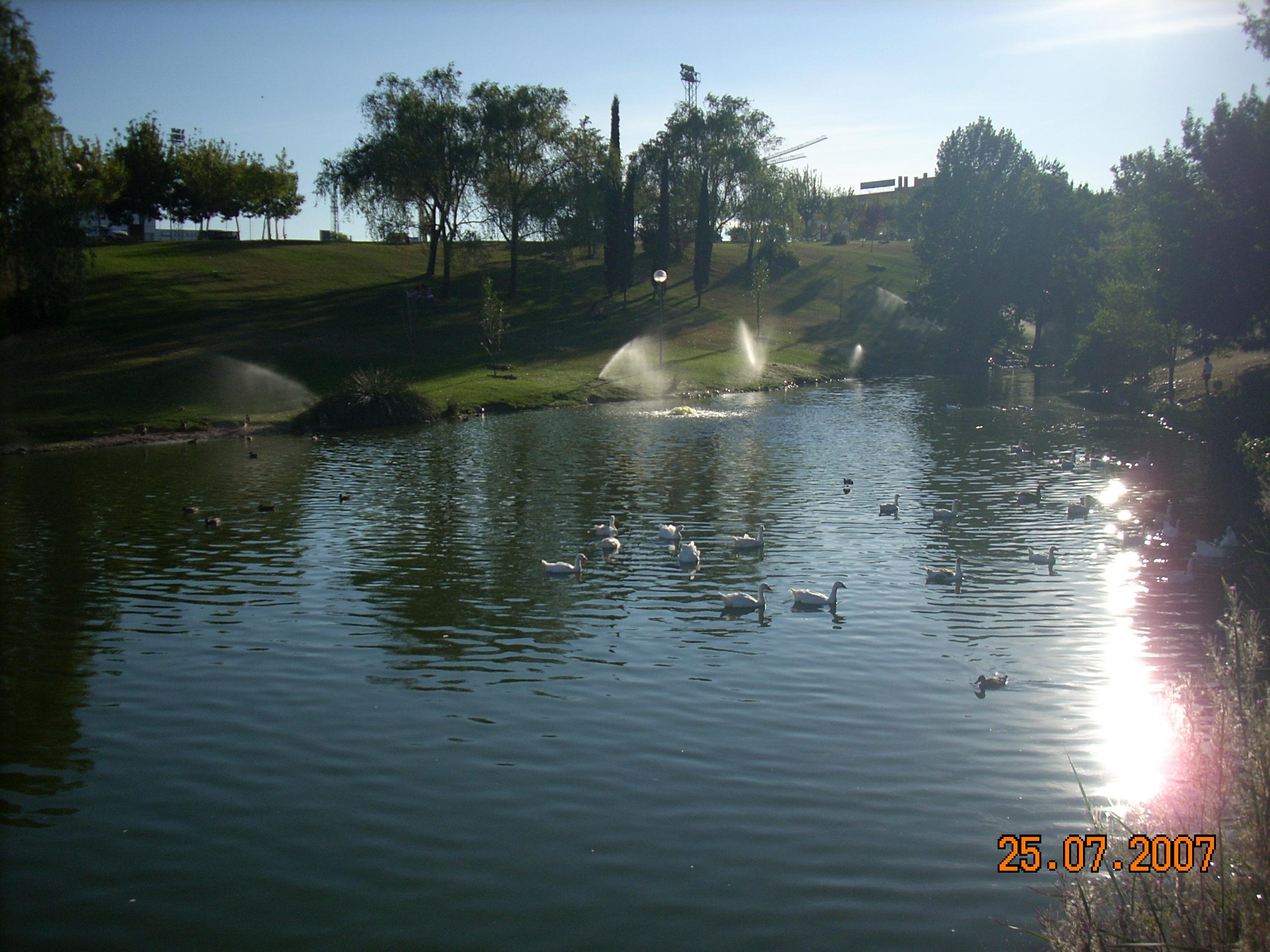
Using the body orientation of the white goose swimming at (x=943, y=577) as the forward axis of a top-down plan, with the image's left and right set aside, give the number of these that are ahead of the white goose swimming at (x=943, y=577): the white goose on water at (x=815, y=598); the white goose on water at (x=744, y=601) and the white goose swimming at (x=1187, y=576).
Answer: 1

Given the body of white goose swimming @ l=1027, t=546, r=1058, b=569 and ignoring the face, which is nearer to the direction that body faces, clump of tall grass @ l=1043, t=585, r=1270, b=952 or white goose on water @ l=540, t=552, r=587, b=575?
the clump of tall grass

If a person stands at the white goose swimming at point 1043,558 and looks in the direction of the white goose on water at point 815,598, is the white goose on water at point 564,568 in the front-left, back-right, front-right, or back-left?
front-right

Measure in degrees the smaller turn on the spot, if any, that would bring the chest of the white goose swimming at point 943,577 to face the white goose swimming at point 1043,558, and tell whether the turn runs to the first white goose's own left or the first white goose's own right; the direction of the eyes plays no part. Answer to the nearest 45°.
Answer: approximately 45° to the first white goose's own left

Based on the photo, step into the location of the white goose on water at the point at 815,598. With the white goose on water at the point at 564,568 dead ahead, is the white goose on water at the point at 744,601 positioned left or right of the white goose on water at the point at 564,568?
left

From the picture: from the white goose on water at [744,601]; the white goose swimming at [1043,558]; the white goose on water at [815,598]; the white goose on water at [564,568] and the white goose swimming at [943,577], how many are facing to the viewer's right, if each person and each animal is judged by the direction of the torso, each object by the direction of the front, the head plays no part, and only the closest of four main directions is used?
5

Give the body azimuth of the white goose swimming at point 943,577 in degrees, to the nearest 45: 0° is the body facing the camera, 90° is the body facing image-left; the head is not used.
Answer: approximately 270°

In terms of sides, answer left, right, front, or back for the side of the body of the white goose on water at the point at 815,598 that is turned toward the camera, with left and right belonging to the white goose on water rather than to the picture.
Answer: right

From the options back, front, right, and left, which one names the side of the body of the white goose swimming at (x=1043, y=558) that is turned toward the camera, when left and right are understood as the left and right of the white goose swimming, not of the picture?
right

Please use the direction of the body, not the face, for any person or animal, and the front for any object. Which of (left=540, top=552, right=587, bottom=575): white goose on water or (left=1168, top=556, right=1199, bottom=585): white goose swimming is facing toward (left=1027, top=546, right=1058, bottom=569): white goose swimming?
the white goose on water

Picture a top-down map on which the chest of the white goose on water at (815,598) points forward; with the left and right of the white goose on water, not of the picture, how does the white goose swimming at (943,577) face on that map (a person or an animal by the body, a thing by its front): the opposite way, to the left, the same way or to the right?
the same way

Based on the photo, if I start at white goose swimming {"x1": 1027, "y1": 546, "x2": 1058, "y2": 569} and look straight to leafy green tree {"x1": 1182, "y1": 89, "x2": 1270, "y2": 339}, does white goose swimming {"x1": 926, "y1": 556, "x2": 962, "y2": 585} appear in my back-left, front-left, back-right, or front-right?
back-left

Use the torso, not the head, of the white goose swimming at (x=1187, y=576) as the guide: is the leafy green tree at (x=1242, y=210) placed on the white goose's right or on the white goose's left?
on the white goose's left

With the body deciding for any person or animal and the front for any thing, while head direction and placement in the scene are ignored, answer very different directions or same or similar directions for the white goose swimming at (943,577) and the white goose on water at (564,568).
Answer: same or similar directions

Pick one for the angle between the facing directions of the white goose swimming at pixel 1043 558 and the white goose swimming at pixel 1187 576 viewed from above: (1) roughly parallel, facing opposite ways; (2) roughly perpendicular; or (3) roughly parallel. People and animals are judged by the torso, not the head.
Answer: roughly parallel

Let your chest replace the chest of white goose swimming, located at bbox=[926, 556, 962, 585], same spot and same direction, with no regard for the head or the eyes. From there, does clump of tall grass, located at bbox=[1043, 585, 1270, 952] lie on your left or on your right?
on your right

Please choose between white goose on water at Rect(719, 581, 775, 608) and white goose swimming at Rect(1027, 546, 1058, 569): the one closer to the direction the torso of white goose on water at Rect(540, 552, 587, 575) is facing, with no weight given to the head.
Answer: the white goose swimming

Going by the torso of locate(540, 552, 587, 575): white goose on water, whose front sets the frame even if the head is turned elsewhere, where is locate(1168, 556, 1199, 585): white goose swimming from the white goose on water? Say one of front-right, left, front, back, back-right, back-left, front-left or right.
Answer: front
